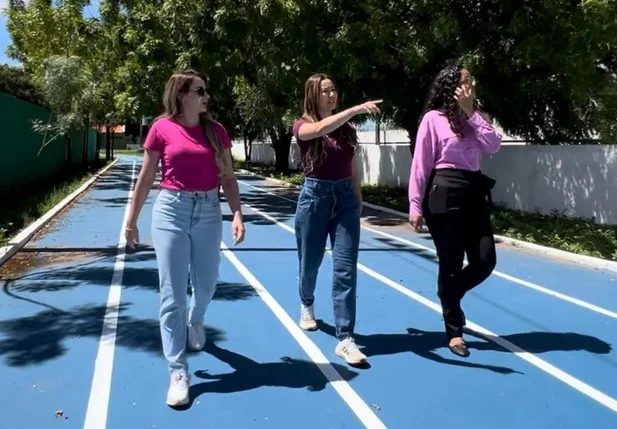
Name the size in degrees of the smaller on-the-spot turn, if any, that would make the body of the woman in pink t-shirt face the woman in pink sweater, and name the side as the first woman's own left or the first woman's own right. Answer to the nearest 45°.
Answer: approximately 90° to the first woman's own left

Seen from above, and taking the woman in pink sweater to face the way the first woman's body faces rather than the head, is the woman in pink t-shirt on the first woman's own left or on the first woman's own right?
on the first woman's own right

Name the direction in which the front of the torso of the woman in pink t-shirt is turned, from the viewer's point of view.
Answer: toward the camera

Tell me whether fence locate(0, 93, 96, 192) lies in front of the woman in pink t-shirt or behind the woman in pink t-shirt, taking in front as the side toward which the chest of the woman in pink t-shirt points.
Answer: behind

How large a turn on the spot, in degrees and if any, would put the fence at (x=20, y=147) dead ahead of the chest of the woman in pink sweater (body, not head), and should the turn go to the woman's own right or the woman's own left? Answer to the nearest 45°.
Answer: approximately 180°

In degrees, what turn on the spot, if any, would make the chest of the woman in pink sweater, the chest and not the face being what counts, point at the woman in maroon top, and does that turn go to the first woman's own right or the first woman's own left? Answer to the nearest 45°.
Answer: approximately 135° to the first woman's own right

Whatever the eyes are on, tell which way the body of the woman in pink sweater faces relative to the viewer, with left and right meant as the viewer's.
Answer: facing the viewer and to the right of the viewer

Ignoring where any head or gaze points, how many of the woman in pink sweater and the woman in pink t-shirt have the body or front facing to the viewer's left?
0
